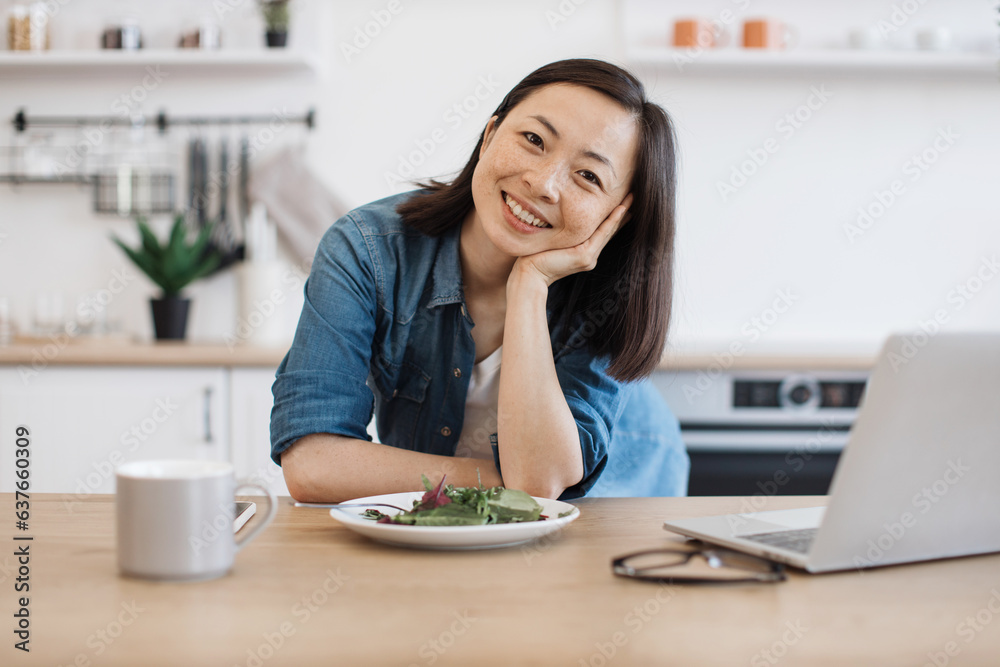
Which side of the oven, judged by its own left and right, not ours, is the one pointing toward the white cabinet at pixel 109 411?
right

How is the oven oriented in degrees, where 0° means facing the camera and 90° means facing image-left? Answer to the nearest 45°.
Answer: approximately 0°

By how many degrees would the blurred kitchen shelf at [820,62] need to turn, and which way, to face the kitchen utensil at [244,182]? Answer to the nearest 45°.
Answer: approximately 90° to its right

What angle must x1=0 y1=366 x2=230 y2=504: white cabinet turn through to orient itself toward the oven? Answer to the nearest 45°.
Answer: approximately 90° to its left

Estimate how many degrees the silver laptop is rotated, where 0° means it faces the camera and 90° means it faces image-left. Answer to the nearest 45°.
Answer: approximately 135°
